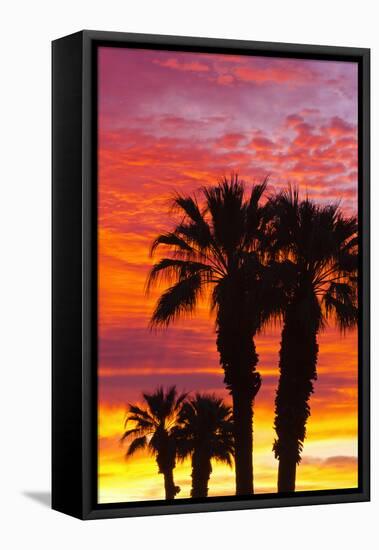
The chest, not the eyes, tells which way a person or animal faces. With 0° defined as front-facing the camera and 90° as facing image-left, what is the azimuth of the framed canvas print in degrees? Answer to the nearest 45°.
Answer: approximately 315°
